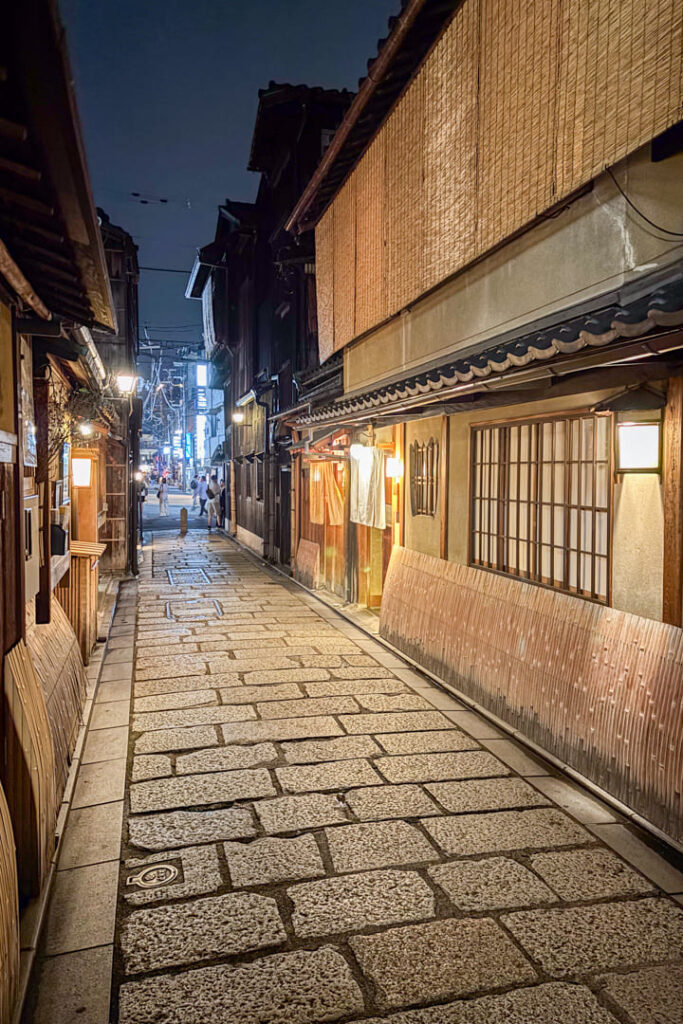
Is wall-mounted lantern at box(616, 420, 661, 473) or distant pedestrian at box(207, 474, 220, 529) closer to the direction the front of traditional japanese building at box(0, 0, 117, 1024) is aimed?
the wall-mounted lantern

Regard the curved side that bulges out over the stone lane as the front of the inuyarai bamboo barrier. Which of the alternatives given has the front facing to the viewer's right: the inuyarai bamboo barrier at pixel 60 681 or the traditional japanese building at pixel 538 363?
the inuyarai bamboo barrier

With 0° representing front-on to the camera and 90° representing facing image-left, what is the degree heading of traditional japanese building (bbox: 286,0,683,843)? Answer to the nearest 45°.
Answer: approximately 45°

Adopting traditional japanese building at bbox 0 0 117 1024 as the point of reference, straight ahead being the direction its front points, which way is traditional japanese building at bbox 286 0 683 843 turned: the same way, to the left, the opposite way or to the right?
the opposite way

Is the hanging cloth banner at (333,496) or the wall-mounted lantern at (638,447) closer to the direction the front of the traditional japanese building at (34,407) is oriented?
the wall-mounted lantern

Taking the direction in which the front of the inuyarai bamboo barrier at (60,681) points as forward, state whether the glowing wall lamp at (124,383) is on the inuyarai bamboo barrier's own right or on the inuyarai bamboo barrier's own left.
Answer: on the inuyarai bamboo barrier's own left

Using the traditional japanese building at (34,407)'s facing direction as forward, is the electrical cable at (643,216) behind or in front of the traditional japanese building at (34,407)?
in front

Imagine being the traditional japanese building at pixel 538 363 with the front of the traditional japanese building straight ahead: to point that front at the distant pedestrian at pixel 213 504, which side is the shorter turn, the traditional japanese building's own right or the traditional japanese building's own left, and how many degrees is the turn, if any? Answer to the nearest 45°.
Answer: approximately 90° to the traditional japanese building's own right

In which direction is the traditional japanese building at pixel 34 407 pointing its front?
to the viewer's right

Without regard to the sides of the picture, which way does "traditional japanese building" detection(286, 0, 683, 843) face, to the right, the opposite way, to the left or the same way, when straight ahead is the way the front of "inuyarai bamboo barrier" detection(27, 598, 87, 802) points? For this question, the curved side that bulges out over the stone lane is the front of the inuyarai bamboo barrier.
the opposite way

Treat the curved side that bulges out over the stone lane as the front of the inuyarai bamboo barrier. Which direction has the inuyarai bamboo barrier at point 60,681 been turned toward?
to the viewer's right

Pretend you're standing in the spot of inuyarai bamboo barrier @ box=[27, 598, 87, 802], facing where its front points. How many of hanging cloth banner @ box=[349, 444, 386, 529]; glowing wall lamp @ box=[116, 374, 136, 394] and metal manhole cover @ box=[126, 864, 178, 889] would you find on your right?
1
